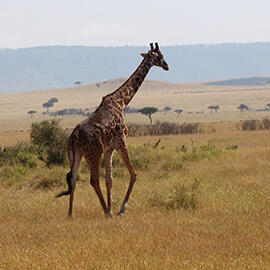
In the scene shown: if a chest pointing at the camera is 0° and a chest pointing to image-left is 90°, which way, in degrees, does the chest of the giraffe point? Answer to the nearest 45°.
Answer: approximately 270°

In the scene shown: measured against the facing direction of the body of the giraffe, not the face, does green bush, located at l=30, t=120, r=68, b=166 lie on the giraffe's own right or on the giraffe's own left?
on the giraffe's own left

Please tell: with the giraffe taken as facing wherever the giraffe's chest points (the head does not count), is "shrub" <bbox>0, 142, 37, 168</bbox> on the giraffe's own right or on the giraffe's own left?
on the giraffe's own left
